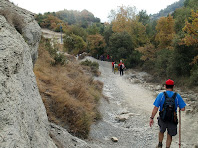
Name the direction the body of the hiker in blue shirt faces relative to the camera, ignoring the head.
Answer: away from the camera

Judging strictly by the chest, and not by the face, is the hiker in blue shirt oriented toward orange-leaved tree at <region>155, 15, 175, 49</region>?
yes

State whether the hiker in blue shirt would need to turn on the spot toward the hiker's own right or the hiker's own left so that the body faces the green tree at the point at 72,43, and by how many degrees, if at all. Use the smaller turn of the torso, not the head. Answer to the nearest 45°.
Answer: approximately 45° to the hiker's own left

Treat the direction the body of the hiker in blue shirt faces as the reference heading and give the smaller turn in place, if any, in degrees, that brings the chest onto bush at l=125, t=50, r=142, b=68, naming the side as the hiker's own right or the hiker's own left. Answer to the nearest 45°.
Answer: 0° — they already face it
